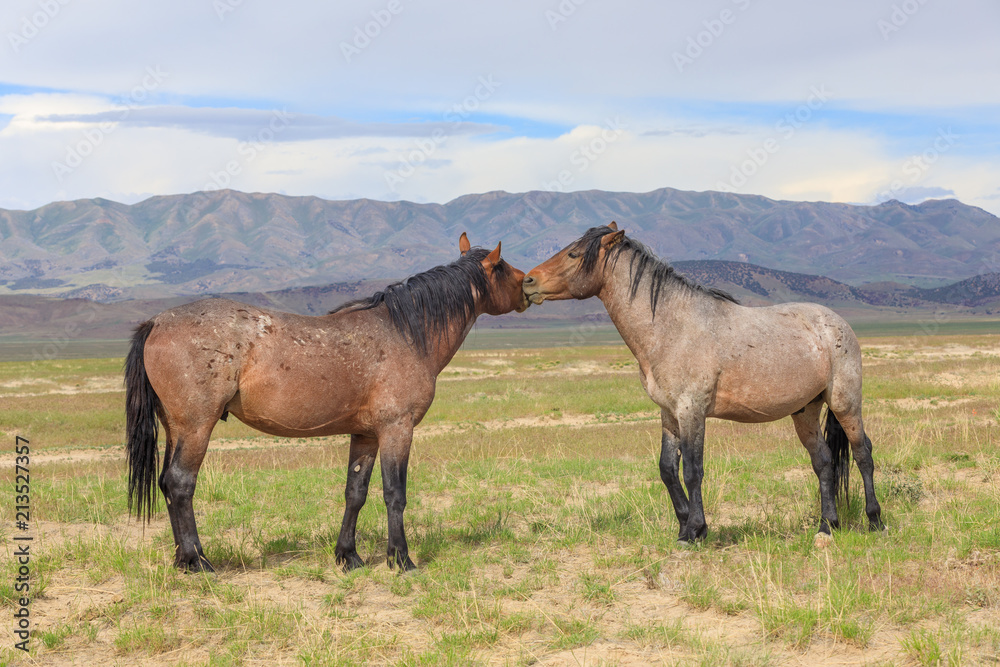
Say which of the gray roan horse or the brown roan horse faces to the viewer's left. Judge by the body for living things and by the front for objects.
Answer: the gray roan horse

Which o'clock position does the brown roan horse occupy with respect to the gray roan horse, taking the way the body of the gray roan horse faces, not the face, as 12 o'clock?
The brown roan horse is roughly at 11 o'clock from the gray roan horse.

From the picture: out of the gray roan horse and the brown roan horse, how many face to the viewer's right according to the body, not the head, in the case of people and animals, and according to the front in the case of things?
1

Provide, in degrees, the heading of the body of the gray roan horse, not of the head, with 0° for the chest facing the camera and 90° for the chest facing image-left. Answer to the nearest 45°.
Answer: approximately 90°

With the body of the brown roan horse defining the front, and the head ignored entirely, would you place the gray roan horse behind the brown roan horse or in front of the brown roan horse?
in front

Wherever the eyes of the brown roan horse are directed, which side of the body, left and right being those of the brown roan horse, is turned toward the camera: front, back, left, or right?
right
